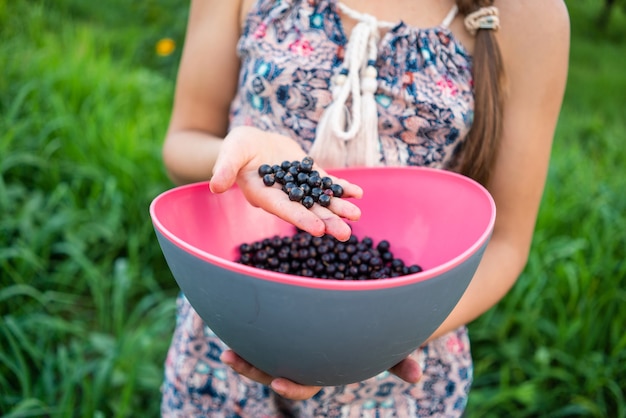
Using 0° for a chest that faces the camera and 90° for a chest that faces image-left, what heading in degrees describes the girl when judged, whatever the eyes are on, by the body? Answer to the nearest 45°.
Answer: approximately 0°
